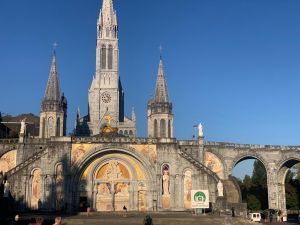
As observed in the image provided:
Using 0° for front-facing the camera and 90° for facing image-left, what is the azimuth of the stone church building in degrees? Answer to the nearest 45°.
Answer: approximately 0°
